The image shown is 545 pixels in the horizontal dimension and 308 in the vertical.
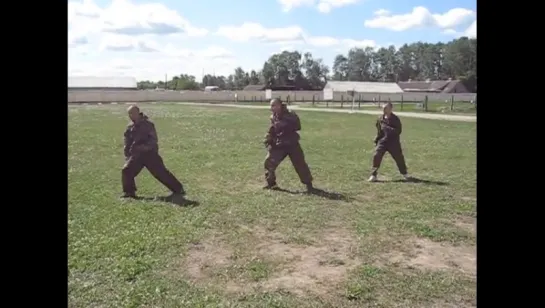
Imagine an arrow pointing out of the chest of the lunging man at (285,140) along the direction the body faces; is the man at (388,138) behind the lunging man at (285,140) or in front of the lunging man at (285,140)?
behind

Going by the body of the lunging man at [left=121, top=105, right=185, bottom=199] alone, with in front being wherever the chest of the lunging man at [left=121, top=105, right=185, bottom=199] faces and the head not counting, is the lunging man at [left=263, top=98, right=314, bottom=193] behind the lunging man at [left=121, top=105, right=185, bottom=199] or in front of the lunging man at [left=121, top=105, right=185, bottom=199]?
behind

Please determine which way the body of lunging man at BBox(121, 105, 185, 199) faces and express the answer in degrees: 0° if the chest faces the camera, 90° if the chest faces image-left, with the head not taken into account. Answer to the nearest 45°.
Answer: approximately 45°
